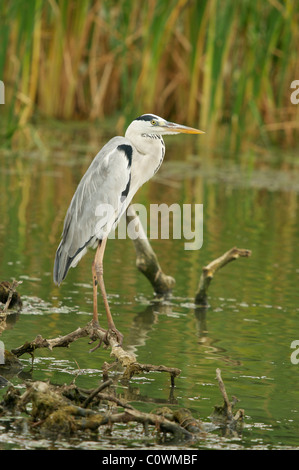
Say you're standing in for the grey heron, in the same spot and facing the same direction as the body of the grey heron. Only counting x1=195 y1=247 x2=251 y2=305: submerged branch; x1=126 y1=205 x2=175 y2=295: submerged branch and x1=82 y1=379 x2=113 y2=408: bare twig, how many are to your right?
1

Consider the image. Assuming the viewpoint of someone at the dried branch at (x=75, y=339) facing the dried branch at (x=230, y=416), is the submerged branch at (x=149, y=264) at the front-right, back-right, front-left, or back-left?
back-left

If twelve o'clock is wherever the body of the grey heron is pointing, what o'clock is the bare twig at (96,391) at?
The bare twig is roughly at 3 o'clock from the grey heron.

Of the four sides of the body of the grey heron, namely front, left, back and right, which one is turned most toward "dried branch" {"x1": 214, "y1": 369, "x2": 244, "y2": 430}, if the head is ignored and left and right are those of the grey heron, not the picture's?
right

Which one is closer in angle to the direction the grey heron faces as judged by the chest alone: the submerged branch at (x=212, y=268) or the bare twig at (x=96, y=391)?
the submerged branch

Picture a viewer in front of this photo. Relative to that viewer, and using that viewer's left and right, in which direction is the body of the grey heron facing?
facing to the right of the viewer

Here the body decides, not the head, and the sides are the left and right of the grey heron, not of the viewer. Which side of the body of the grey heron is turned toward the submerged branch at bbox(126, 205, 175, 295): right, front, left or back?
left
